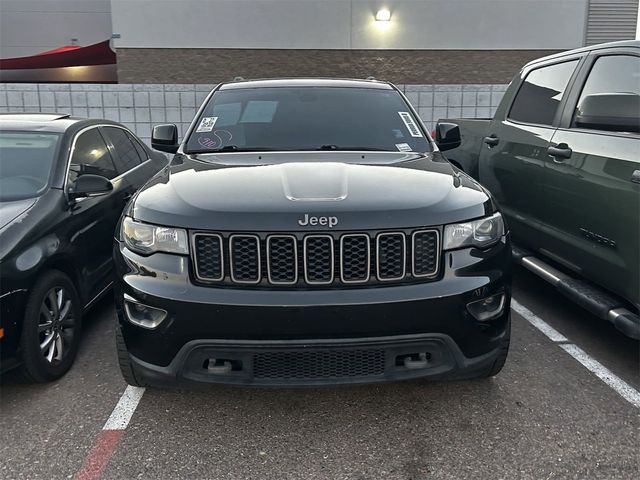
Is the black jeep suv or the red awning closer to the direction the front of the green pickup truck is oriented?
the black jeep suv

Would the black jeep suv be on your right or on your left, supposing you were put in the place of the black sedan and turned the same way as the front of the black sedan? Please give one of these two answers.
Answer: on your left

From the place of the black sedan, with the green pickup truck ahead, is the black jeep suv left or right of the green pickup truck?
right

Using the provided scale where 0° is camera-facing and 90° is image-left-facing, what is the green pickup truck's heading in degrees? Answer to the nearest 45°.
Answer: approximately 315°

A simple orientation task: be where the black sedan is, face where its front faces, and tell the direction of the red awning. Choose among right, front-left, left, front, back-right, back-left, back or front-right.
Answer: back-right

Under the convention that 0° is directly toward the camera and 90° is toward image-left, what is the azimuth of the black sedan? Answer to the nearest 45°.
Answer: approximately 45°

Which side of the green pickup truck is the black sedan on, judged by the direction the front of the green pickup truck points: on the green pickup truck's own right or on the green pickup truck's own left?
on the green pickup truck's own right

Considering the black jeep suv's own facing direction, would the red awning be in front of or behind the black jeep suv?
behind
